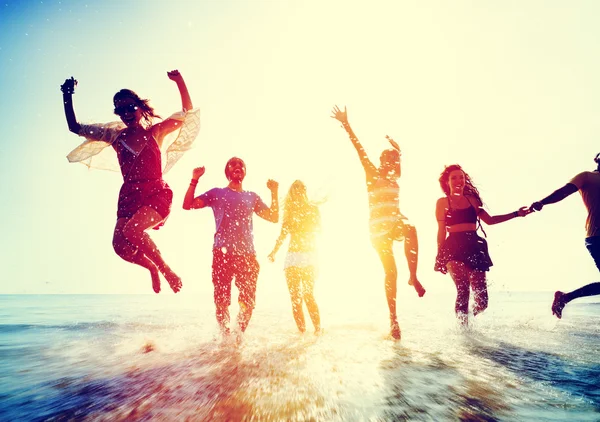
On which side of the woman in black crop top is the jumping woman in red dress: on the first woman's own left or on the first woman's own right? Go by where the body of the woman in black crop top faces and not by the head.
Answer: on the first woman's own right

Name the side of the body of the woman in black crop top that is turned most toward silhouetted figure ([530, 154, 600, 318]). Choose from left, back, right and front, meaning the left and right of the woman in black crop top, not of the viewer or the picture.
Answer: left

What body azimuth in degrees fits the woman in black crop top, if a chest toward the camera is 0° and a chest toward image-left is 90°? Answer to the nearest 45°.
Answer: approximately 0°

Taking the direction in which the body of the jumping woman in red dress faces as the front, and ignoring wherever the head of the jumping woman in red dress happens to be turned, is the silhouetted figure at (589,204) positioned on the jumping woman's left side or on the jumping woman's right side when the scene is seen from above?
on the jumping woman's left side

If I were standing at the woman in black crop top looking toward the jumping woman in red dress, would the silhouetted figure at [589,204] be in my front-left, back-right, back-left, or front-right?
back-left

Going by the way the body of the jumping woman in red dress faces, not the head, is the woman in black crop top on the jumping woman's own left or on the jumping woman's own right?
on the jumping woman's own left

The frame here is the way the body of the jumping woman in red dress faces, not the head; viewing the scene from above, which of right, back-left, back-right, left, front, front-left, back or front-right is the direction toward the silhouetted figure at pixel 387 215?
back-left

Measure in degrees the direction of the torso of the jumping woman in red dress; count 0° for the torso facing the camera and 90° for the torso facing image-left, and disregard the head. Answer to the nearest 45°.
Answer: approximately 45°
